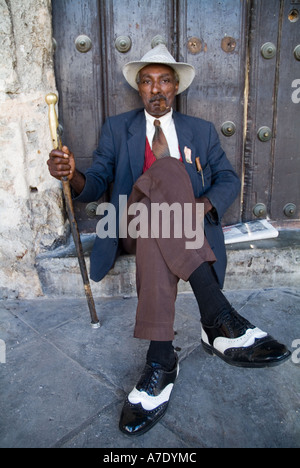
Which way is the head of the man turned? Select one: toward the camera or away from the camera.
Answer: toward the camera

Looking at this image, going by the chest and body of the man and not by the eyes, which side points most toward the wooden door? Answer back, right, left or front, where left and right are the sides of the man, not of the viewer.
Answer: back

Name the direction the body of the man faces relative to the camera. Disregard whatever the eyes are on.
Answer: toward the camera
